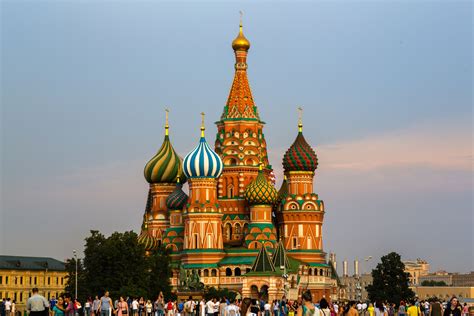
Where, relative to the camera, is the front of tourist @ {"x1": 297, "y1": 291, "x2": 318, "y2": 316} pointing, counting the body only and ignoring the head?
away from the camera
